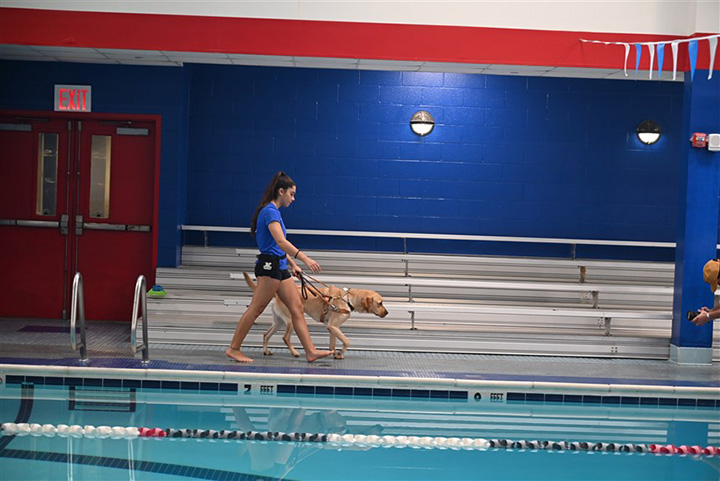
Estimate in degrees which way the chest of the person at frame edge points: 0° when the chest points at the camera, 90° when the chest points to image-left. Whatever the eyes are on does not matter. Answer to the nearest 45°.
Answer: approximately 90°

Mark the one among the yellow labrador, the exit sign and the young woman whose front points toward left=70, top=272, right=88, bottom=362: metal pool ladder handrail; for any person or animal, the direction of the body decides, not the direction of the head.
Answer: the exit sign

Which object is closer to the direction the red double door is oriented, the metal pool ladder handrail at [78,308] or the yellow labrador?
the metal pool ladder handrail

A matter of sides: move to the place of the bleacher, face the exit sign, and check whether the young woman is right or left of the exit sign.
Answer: left

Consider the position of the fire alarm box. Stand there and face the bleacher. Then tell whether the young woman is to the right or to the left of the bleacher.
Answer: left

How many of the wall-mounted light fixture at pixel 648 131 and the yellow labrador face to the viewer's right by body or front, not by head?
1

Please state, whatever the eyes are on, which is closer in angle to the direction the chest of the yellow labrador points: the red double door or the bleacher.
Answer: the bleacher

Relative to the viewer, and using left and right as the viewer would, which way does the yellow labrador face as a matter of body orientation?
facing to the right of the viewer

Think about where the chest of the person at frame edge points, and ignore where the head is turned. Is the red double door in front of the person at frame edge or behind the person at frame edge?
in front

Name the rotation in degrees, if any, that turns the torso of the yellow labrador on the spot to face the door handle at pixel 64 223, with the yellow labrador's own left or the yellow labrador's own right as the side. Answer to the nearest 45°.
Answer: approximately 135° to the yellow labrador's own left

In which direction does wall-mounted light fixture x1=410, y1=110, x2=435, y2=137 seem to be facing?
toward the camera

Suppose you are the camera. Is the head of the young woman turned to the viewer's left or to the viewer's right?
to the viewer's right

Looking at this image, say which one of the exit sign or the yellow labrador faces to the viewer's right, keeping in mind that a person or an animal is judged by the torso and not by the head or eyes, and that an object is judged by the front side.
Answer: the yellow labrador

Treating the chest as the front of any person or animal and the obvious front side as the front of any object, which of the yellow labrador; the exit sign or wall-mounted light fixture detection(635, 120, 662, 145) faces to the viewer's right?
the yellow labrador

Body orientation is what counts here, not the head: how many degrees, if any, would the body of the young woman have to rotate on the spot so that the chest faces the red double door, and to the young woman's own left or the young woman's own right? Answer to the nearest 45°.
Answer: approximately 135° to the young woman's own left

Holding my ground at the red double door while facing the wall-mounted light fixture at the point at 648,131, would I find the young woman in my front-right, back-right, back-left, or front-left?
front-right
